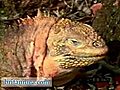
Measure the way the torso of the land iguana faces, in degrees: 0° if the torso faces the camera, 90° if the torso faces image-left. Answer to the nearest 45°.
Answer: approximately 270°
